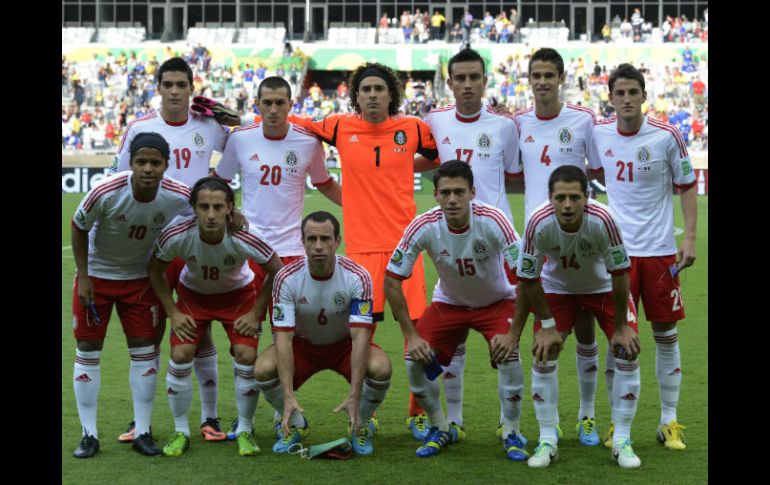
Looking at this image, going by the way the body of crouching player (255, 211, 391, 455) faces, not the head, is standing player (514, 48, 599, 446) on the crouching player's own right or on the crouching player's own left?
on the crouching player's own left

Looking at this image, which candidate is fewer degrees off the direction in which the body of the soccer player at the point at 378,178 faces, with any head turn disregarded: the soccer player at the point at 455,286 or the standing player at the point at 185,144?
the soccer player

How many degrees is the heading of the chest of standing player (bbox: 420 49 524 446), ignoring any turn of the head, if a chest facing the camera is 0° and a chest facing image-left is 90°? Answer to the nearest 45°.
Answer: approximately 0°

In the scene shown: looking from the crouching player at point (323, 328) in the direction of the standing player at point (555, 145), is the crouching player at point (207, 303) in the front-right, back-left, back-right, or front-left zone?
back-left

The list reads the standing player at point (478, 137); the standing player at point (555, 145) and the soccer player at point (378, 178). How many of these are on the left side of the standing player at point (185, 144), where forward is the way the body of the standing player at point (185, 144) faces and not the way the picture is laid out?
3

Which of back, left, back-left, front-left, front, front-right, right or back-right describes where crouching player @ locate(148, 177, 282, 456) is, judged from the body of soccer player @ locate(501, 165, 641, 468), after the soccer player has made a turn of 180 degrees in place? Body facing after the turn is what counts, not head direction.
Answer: left
